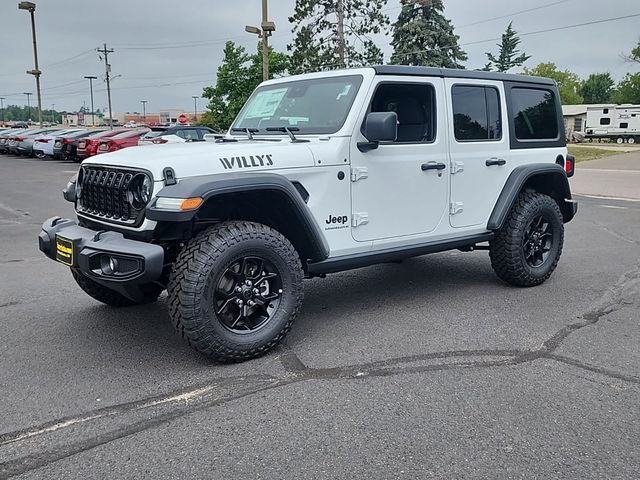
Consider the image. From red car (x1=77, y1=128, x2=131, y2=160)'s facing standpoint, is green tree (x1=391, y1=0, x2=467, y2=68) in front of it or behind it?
behind

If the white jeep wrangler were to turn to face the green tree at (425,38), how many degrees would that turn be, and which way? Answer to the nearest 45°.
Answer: approximately 135° to its right

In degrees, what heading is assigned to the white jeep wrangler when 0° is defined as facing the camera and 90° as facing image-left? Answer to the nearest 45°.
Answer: approximately 45°

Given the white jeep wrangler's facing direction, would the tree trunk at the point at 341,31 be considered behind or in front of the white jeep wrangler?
behind

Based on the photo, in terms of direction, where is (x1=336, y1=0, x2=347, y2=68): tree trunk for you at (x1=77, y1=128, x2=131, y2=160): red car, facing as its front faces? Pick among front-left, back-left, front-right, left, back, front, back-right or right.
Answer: back
